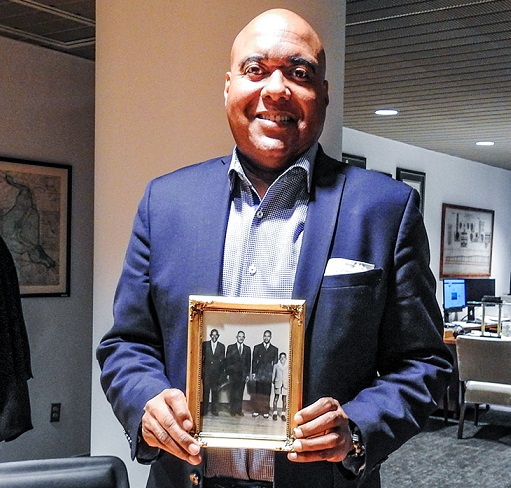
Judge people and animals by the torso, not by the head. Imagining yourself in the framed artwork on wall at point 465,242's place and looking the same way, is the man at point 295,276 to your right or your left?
on your right

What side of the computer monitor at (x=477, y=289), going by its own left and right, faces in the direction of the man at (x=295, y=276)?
front

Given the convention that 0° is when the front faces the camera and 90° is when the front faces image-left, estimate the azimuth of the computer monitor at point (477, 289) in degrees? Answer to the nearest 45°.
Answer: approximately 0°

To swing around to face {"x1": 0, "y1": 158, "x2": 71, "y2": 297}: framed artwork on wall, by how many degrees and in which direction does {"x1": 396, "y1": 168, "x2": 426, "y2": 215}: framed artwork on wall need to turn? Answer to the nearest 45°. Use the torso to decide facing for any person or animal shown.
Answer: approximately 90° to its right

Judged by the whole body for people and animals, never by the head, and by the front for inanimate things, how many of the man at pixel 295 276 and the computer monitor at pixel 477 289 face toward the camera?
2

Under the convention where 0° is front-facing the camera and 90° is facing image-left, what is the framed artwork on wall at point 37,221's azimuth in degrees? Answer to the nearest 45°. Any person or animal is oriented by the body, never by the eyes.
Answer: approximately 315°

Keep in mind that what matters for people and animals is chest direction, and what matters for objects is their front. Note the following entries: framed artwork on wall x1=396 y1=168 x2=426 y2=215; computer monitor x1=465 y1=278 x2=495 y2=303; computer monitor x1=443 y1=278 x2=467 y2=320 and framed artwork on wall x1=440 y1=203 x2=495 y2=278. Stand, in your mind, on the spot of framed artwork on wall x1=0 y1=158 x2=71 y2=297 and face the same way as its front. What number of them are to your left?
4

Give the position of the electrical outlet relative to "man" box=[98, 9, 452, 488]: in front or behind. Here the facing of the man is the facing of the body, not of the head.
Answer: behind

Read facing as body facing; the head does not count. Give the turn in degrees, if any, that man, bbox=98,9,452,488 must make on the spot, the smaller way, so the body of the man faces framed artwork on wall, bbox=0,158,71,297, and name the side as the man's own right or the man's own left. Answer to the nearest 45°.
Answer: approximately 135° to the man's own right

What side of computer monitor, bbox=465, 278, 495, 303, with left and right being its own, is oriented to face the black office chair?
front

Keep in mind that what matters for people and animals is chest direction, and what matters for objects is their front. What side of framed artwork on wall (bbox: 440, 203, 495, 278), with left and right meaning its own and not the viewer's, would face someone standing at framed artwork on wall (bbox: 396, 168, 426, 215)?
right
